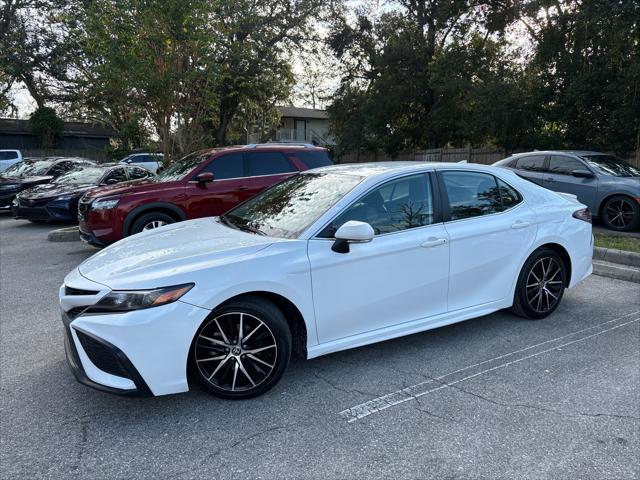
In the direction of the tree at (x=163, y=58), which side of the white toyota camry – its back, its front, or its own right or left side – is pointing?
right

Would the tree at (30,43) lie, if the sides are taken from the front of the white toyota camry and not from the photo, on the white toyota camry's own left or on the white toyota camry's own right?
on the white toyota camry's own right

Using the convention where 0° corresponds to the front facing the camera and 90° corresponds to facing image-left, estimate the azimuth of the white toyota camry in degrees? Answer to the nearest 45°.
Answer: approximately 45°

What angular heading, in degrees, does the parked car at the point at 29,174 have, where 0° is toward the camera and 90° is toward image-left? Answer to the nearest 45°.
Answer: approximately 45°

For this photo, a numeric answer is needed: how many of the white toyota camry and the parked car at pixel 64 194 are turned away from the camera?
0

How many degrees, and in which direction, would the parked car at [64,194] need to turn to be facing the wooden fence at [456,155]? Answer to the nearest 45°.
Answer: approximately 135° to its left

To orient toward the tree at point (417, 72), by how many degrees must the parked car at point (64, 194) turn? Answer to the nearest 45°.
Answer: approximately 180°

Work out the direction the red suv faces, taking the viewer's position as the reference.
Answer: facing the viewer and to the left of the viewer

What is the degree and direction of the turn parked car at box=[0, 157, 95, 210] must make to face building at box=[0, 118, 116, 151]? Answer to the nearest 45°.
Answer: approximately 135° to its right

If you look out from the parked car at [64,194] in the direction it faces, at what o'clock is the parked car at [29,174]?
the parked car at [29,174] is roughly at 4 o'clock from the parked car at [64,194].
